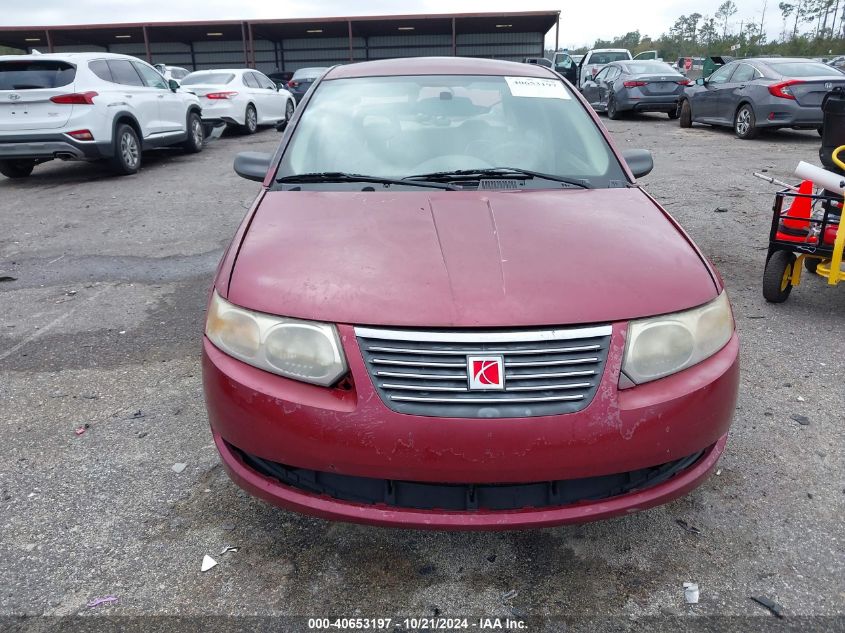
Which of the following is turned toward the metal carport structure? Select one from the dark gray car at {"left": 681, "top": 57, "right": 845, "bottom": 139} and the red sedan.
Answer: the dark gray car

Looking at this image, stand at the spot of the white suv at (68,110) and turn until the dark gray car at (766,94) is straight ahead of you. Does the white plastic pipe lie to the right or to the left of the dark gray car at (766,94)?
right

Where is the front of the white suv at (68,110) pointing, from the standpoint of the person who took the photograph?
facing away from the viewer and to the right of the viewer

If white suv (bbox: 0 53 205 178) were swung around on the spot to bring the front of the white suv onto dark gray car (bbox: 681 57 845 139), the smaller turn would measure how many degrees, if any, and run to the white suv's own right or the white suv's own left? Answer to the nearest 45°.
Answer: approximately 45° to the white suv's own right

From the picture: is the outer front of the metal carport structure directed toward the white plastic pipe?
yes

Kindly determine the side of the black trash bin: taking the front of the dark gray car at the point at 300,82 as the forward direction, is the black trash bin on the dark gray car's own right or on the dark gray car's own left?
on the dark gray car's own right

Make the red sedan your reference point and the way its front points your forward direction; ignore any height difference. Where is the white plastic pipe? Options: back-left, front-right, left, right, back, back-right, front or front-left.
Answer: back-left

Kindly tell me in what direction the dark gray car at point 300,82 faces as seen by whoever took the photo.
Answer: facing away from the viewer and to the right of the viewer

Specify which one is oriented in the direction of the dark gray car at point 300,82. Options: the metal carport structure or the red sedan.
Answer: the metal carport structure

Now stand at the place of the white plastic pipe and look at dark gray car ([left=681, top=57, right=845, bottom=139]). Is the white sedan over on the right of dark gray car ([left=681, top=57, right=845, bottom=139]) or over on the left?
left

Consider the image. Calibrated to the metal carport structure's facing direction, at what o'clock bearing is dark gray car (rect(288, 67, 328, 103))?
The dark gray car is roughly at 12 o'clock from the metal carport structure.
